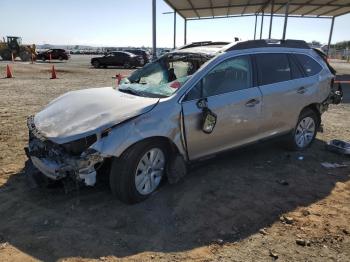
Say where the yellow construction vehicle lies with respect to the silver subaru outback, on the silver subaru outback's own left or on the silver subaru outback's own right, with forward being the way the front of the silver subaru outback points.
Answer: on the silver subaru outback's own right

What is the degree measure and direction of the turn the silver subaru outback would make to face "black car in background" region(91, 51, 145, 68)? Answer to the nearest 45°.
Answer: approximately 135° to its right

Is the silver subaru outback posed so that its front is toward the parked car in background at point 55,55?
no
